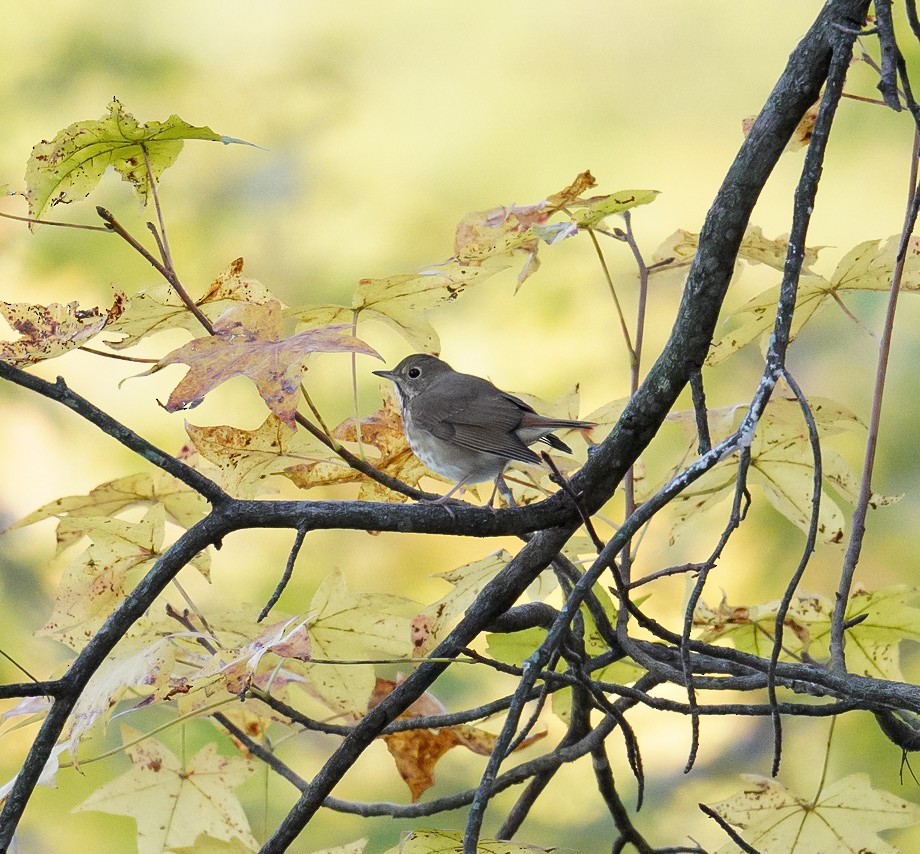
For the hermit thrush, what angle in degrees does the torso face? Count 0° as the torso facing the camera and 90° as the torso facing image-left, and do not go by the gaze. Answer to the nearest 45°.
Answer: approximately 90°
